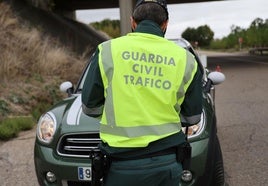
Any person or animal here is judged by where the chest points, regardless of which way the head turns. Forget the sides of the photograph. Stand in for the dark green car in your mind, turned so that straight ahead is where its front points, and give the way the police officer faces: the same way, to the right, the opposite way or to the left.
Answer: the opposite way

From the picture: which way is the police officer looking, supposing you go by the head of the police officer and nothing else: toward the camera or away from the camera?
away from the camera

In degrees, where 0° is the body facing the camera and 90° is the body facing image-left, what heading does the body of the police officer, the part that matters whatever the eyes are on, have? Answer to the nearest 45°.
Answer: approximately 180°

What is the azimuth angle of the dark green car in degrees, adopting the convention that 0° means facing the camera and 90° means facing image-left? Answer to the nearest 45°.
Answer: approximately 0°

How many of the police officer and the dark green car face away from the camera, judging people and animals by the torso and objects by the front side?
1

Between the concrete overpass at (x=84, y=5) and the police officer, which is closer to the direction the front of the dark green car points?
the police officer

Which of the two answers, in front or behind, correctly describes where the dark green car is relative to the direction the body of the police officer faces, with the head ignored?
in front

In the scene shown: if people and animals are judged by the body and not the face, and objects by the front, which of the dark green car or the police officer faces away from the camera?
the police officer

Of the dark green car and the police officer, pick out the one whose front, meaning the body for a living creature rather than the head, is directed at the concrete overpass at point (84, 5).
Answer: the police officer

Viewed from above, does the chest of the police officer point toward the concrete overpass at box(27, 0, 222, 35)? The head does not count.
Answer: yes

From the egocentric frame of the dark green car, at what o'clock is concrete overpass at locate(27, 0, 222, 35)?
The concrete overpass is roughly at 6 o'clock from the dark green car.

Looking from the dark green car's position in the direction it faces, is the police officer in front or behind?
in front
